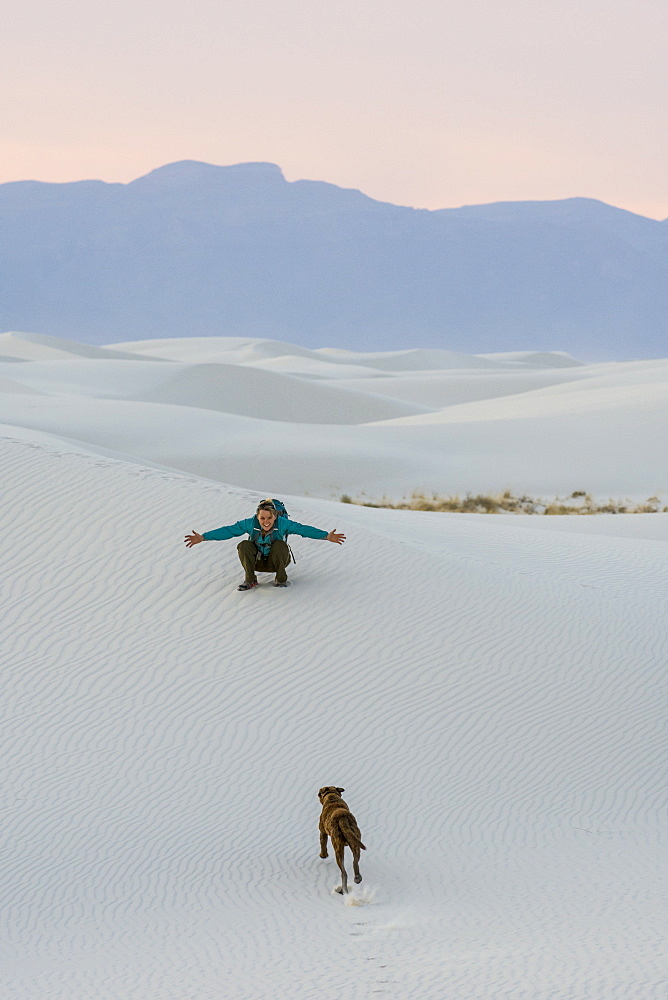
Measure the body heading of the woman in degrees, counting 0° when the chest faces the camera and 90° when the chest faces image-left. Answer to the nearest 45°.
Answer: approximately 0°

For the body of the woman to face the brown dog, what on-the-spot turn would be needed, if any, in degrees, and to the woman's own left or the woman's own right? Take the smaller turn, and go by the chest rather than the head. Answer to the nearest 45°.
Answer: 0° — they already face it
